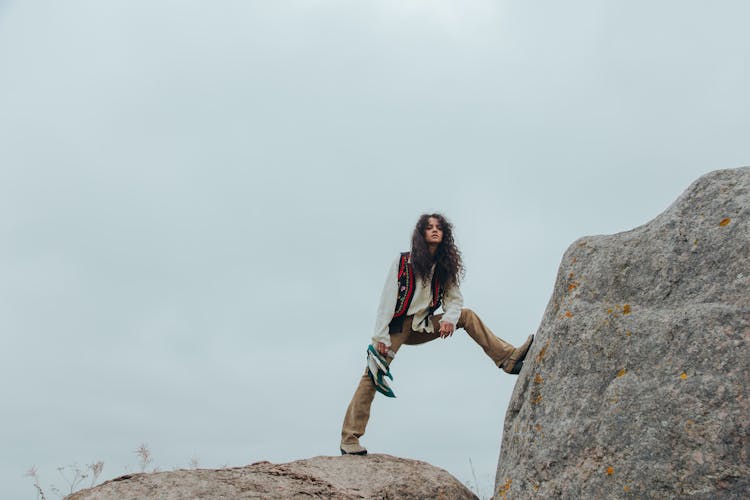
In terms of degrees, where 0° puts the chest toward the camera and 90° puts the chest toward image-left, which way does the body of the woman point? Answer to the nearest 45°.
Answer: approximately 315°
